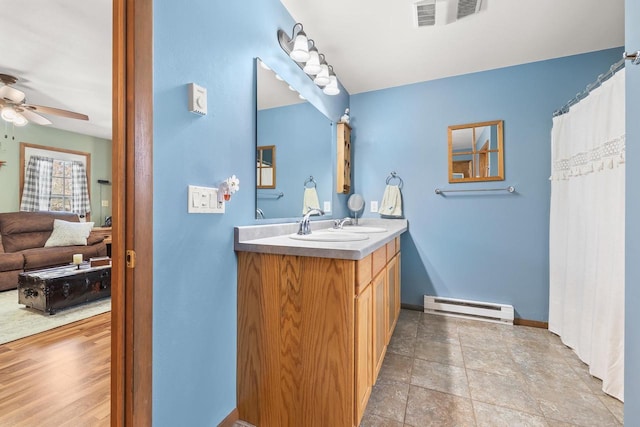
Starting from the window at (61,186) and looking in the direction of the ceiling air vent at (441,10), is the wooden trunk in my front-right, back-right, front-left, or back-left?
front-right

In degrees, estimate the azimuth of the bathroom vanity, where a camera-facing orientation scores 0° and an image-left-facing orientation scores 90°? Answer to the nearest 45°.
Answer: approximately 270°

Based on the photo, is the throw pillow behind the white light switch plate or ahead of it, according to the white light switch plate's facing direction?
behind

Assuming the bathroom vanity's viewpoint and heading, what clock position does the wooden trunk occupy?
The wooden trunk is roughly at 7 o'clock from the bathroom vanity.

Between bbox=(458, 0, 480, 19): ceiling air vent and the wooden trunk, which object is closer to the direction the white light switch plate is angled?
the ceiling air vent

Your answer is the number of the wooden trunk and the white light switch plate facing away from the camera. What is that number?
0

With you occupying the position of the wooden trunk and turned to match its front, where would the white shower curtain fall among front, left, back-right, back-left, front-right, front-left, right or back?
front

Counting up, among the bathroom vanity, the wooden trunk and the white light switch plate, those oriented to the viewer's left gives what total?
0

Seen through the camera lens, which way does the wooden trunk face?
facing the viewer and to the right of the viewer

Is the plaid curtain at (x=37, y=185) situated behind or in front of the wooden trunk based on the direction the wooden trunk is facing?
behind
